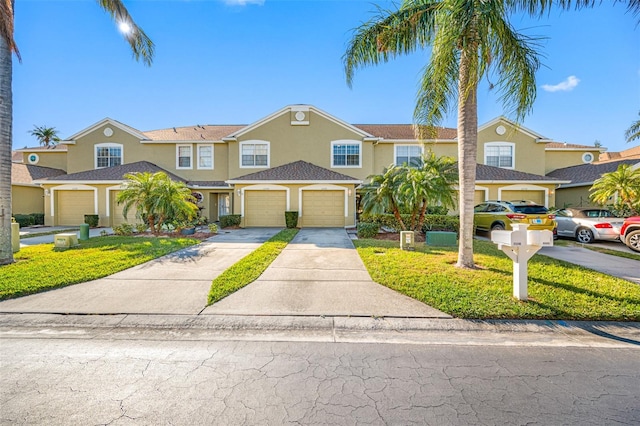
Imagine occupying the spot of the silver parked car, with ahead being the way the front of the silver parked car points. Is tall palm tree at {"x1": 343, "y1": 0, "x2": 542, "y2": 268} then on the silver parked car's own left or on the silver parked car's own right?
on the silver parked car's own left

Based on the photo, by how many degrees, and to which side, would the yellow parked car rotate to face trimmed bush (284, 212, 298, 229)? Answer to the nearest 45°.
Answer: approximately 45° to its left

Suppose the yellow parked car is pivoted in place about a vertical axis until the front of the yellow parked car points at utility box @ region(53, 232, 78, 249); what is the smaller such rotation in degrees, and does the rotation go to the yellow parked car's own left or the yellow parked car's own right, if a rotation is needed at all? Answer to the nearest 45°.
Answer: approximately 90° to the yellow parked car's own left

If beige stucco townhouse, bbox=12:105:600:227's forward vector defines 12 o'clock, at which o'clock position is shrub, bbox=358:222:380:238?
The shrub is roughly at 11 o'clock from the beige stucco townhouse.

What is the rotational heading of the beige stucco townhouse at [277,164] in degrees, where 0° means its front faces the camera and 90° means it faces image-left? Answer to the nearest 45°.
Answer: approximately 0°

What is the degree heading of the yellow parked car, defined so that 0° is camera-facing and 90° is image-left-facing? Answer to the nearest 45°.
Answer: approximately 135°

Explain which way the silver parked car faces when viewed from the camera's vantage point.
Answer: facing away from the viewer and to the left of the viewer

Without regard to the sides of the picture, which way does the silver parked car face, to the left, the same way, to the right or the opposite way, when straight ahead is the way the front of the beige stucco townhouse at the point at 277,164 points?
the opposite way

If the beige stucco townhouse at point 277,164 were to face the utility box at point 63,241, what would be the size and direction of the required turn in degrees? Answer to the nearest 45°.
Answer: approximately 45° to its right

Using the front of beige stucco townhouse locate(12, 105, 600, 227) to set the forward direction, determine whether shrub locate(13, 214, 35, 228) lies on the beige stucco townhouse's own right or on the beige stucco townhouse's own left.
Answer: on the beige stucco townhouse's own right
